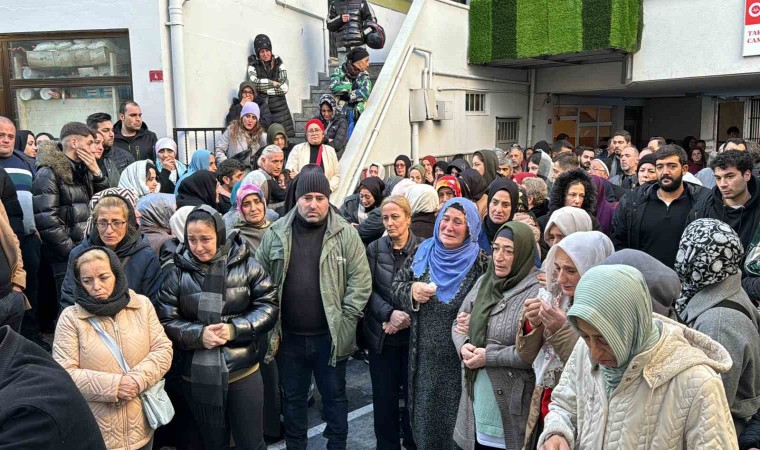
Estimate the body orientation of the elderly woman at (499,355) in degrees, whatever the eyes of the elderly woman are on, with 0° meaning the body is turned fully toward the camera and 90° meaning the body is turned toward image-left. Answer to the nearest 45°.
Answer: approximately 45°

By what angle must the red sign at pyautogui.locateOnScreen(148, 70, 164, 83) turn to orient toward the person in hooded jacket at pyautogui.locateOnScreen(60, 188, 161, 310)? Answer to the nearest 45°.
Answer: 0° — it already faces them

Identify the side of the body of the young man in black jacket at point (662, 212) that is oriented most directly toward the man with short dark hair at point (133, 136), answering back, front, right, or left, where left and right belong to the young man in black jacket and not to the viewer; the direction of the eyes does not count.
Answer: right

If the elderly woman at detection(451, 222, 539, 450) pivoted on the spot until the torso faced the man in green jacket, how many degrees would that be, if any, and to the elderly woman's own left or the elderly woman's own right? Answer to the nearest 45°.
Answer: approximately 90° to the elderly woman's own right

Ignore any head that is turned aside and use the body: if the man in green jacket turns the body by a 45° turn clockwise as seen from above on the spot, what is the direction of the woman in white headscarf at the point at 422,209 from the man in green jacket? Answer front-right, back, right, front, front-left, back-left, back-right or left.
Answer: back

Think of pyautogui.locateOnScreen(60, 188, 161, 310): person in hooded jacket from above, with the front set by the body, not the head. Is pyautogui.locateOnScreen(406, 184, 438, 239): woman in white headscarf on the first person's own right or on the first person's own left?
on the first person's own left

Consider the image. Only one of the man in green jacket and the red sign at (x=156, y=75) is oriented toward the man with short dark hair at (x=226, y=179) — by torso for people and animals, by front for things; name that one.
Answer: the red sign

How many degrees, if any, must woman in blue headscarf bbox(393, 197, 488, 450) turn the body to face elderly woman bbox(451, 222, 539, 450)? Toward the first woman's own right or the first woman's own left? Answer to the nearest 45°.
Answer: approximately 45° to the first woman's own left

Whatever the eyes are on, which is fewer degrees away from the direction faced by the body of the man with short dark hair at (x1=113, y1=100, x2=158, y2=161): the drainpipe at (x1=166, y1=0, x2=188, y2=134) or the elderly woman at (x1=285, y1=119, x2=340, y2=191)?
the elderly woman

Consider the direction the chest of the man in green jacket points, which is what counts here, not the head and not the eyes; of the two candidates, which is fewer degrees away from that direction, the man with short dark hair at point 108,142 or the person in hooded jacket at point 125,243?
the person in hooded jacket
